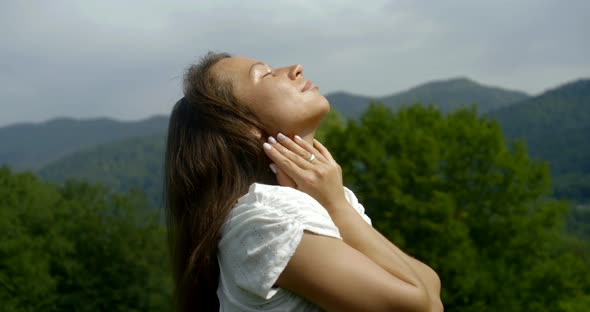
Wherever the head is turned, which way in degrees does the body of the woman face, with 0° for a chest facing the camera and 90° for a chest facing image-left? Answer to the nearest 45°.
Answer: approximately 270°

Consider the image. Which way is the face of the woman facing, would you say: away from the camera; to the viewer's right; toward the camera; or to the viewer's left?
to the viewer's right
